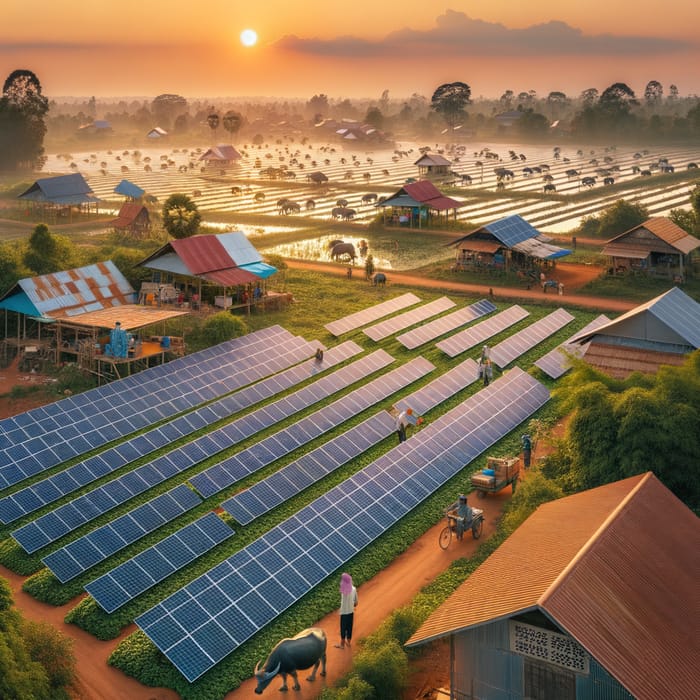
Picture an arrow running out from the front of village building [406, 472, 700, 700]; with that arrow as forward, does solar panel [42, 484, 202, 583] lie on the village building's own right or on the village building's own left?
on the village building's own right

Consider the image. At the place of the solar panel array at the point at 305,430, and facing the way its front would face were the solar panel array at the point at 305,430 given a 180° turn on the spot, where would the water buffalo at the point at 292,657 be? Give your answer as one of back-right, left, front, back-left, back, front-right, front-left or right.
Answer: back-left

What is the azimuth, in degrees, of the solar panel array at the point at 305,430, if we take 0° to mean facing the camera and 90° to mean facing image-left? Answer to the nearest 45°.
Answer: approximately 315°

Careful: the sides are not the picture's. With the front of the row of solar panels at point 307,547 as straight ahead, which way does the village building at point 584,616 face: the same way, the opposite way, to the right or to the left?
to the right

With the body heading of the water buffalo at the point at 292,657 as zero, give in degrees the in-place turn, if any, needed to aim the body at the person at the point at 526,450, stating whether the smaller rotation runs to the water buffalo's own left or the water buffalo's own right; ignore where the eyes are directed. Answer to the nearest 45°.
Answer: approximately 180°

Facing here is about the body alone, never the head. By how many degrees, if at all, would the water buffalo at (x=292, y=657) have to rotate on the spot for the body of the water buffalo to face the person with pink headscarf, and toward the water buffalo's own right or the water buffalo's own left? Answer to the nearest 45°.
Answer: approximately 180°

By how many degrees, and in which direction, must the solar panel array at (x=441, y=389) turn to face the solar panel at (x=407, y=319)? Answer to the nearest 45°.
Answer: approximately 135° to its left

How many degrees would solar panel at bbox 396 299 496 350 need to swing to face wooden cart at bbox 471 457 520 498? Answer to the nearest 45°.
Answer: approximately 45° to its right

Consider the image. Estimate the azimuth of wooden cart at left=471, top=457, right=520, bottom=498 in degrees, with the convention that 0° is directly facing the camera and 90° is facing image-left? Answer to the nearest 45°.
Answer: approximately 45°
